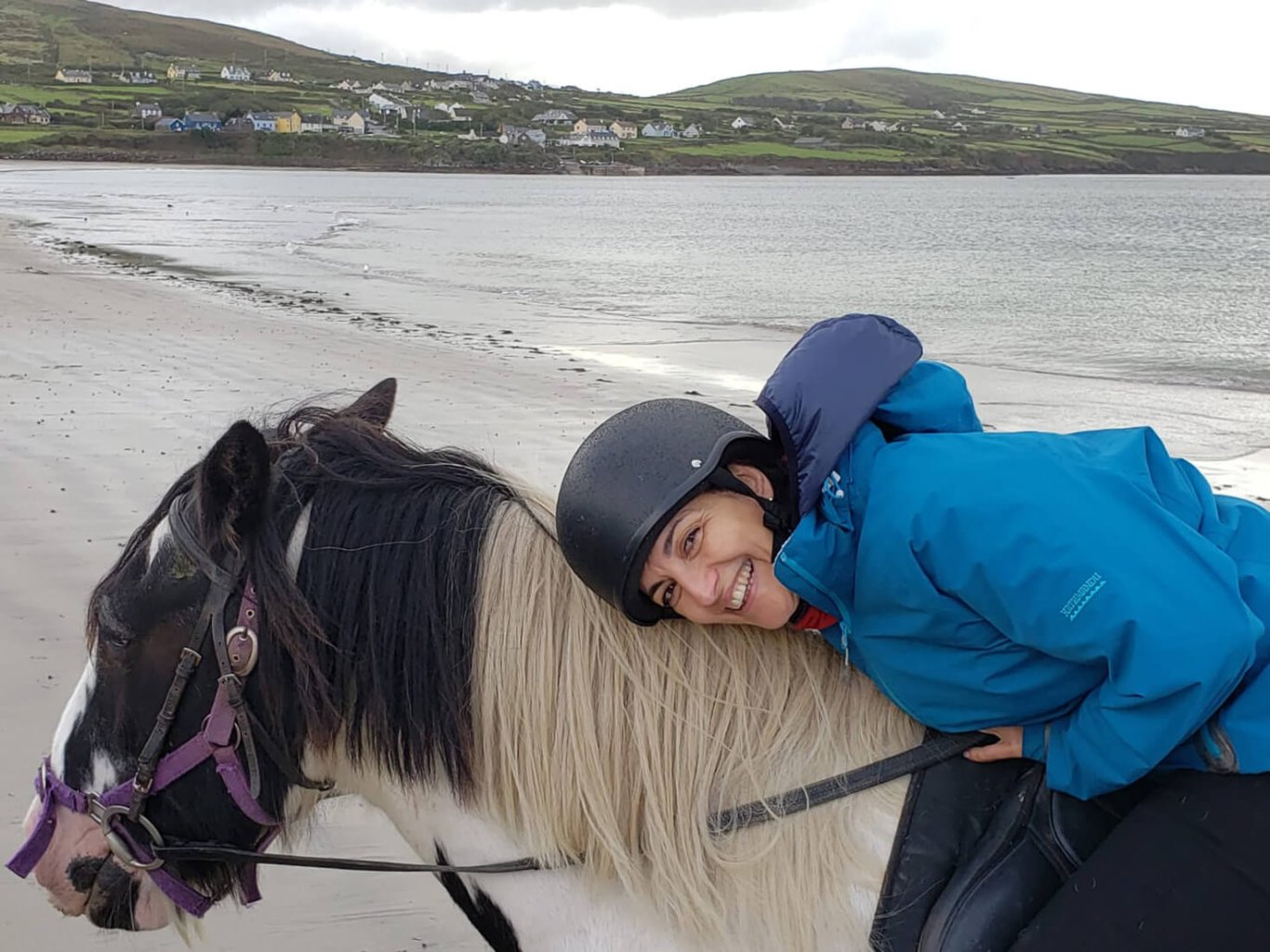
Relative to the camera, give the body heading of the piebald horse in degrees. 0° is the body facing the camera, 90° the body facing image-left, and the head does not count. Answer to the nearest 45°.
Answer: approximately 90°
